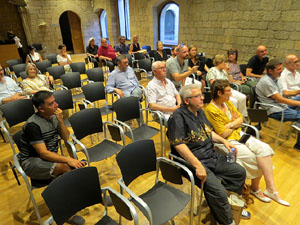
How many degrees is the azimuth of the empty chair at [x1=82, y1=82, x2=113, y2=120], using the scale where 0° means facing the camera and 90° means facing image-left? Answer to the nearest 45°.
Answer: approximately 315°

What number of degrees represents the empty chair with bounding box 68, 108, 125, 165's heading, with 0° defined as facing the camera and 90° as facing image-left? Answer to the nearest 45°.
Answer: approximately 315°

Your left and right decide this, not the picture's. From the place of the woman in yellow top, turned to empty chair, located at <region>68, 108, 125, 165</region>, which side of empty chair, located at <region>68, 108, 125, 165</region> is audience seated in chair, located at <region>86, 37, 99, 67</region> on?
right

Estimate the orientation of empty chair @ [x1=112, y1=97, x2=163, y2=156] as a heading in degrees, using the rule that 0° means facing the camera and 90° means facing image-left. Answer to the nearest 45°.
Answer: approximately 315°

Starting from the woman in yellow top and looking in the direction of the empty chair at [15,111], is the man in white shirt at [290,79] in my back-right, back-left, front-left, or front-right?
back-right

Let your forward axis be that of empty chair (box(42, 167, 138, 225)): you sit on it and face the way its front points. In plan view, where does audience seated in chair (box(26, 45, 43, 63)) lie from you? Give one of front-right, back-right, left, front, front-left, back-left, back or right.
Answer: back-left

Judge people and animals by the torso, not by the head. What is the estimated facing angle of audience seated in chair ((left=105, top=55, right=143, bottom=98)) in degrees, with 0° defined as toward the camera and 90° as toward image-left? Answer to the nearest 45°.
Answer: approximately 315°
